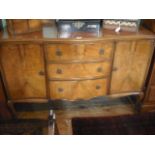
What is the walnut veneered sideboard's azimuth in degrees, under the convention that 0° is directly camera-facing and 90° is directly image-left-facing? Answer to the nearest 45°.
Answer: approximately 0°
